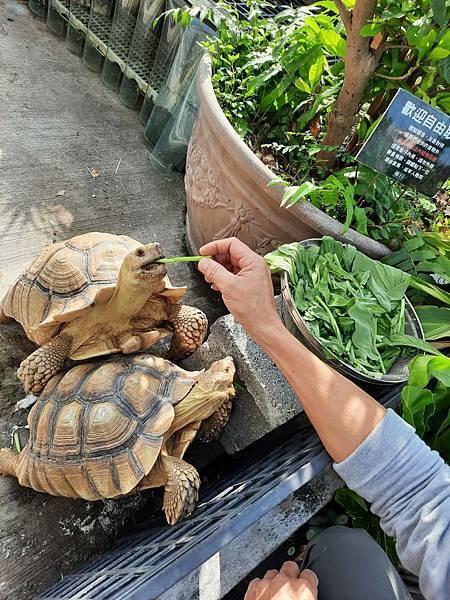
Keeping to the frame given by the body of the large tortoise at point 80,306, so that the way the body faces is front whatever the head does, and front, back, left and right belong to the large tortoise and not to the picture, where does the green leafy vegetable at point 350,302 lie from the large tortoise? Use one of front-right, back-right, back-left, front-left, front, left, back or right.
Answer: front-left

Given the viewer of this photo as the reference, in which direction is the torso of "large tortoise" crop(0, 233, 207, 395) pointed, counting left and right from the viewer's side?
facing the viewer and to the right of the viewer

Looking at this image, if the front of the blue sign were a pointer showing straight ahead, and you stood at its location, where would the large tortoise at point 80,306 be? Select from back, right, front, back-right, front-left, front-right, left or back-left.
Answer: front-right

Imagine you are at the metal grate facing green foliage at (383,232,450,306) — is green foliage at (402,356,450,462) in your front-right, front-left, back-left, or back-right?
front-right

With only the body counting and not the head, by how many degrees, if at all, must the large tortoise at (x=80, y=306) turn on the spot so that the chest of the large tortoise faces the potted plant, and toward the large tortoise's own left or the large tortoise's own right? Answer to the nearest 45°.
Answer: approximately 90° to the large tortoise's own left

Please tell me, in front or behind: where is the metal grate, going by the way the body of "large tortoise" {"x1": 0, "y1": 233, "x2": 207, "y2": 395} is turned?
in front

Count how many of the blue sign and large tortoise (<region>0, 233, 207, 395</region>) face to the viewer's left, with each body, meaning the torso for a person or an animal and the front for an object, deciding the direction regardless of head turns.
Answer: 0

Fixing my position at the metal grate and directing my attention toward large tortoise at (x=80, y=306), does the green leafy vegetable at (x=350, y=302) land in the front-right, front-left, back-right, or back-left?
front-right

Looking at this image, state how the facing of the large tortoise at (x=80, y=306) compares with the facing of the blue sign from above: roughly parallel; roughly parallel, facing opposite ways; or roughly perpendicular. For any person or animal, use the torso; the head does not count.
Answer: roughly perpendicular

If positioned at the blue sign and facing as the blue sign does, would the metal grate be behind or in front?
in front

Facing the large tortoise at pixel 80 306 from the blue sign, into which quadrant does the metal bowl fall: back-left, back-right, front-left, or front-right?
front-left

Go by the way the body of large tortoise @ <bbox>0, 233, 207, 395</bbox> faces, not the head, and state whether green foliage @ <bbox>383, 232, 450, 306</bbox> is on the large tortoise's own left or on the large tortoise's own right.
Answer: on the large tortoise's own left

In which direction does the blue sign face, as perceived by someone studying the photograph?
facing the viewer
